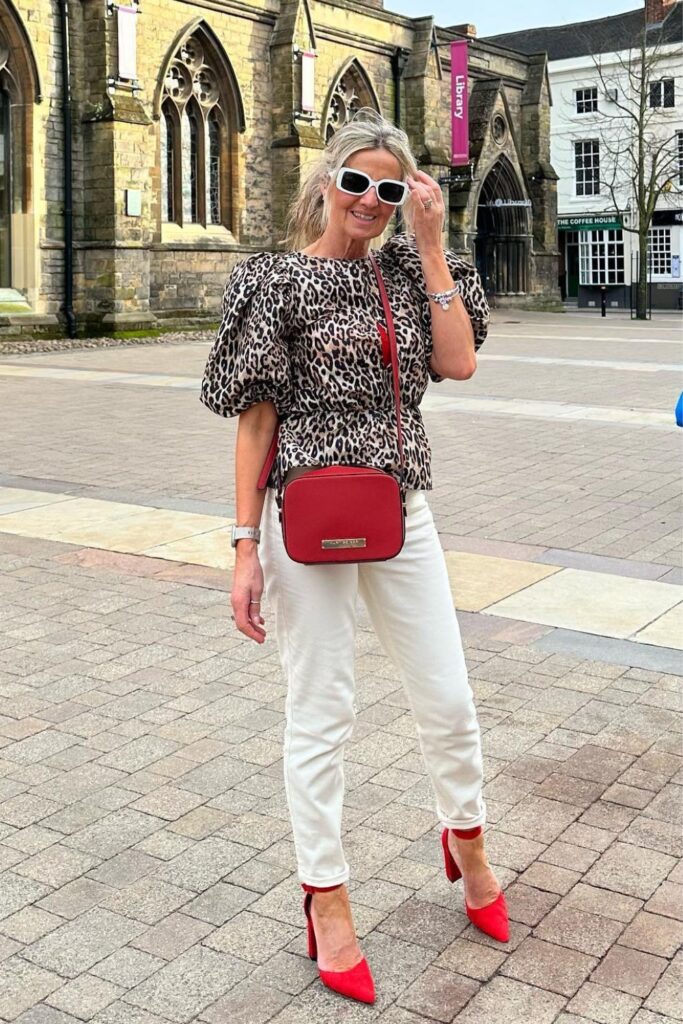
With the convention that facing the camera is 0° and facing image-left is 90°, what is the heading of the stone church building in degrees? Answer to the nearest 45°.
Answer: approximately 315°

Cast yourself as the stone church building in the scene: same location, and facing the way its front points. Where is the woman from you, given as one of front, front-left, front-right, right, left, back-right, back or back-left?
front-right

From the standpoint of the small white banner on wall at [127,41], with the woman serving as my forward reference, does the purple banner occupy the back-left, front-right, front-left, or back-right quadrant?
back-left
